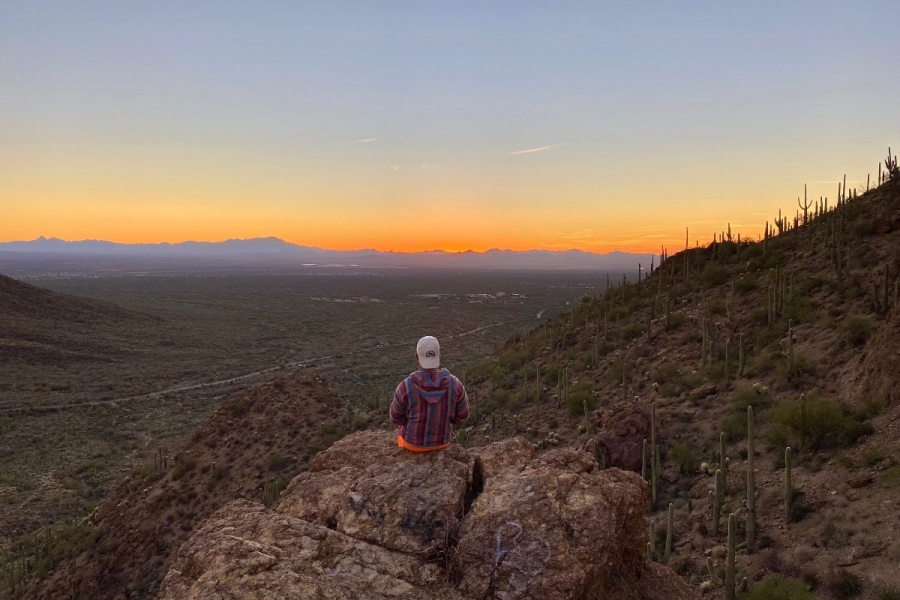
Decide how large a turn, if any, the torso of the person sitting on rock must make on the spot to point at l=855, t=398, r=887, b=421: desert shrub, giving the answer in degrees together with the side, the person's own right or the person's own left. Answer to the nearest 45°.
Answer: approximately 45° to the person's own right

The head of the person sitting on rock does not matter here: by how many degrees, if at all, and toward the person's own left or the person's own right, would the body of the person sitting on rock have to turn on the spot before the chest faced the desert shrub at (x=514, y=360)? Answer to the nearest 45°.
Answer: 0° — they already face it

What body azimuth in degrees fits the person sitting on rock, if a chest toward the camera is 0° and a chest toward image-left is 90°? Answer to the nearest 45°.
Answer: approximately 180°

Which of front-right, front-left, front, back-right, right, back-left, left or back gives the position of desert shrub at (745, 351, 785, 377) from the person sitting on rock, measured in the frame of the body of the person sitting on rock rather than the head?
front-right

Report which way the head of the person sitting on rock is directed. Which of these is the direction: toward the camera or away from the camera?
away from the camera

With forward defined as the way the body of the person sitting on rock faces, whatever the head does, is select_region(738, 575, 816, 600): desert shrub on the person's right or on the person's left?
on the person's right

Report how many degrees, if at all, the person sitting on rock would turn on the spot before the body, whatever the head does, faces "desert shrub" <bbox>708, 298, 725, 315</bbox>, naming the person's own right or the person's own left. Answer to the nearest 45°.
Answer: approximately 45° to the person's own right
